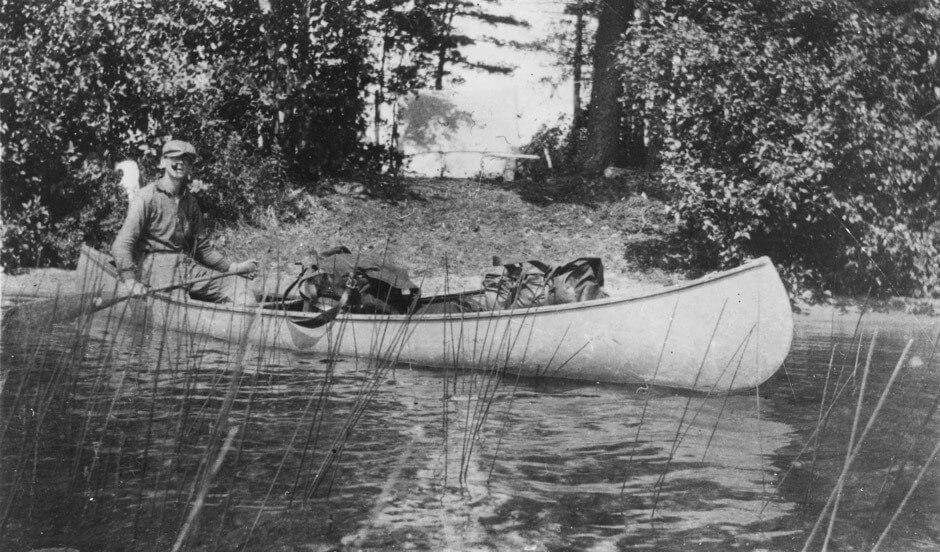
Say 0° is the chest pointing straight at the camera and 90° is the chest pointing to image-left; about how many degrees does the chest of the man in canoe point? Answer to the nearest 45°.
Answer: approximately 315°

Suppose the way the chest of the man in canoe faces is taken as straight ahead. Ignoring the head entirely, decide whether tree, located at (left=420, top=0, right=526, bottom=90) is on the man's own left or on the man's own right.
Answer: on the man's own left
